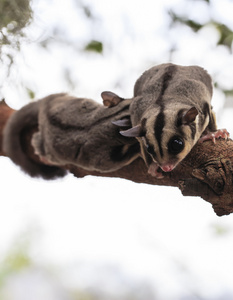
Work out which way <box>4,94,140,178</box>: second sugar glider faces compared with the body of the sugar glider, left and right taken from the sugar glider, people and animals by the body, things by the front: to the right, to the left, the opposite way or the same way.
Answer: to the left

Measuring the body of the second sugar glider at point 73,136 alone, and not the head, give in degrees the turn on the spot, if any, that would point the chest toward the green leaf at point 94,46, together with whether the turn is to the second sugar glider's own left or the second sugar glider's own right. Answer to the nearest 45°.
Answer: approximately 45° to the second sugar glider's own left

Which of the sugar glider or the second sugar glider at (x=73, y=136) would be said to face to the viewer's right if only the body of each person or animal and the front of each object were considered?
the second sugar glider

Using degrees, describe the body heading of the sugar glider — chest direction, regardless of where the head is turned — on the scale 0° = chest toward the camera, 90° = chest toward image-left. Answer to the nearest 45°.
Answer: approximately 0°

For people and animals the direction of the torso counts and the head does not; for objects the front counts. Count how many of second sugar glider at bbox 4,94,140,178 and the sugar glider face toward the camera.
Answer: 1

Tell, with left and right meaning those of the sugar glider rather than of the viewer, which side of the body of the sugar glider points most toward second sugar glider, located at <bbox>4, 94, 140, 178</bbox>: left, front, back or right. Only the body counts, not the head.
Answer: right

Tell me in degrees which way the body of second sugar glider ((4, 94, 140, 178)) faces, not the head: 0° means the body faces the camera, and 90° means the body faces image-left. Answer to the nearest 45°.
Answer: approximately 270°

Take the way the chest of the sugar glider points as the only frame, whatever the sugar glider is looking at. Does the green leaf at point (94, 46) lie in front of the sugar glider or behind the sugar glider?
behind
